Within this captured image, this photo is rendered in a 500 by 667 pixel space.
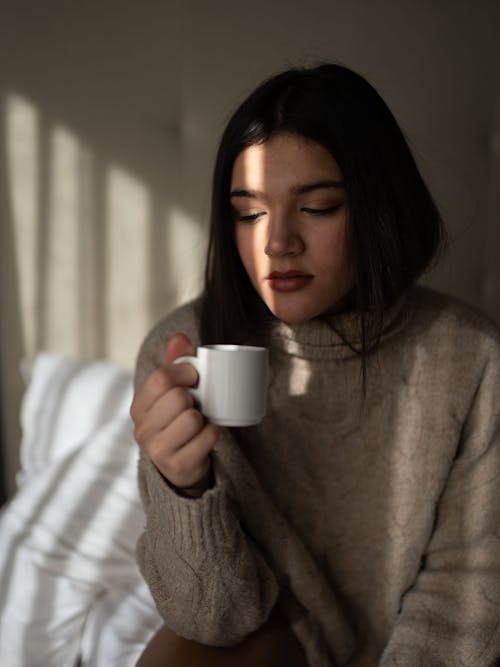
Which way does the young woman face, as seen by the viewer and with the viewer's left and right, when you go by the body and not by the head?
facing the viewer

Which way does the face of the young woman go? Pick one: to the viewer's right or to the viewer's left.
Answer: to the viewer's left

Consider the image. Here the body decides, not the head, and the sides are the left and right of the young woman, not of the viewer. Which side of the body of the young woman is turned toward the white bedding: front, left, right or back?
right
